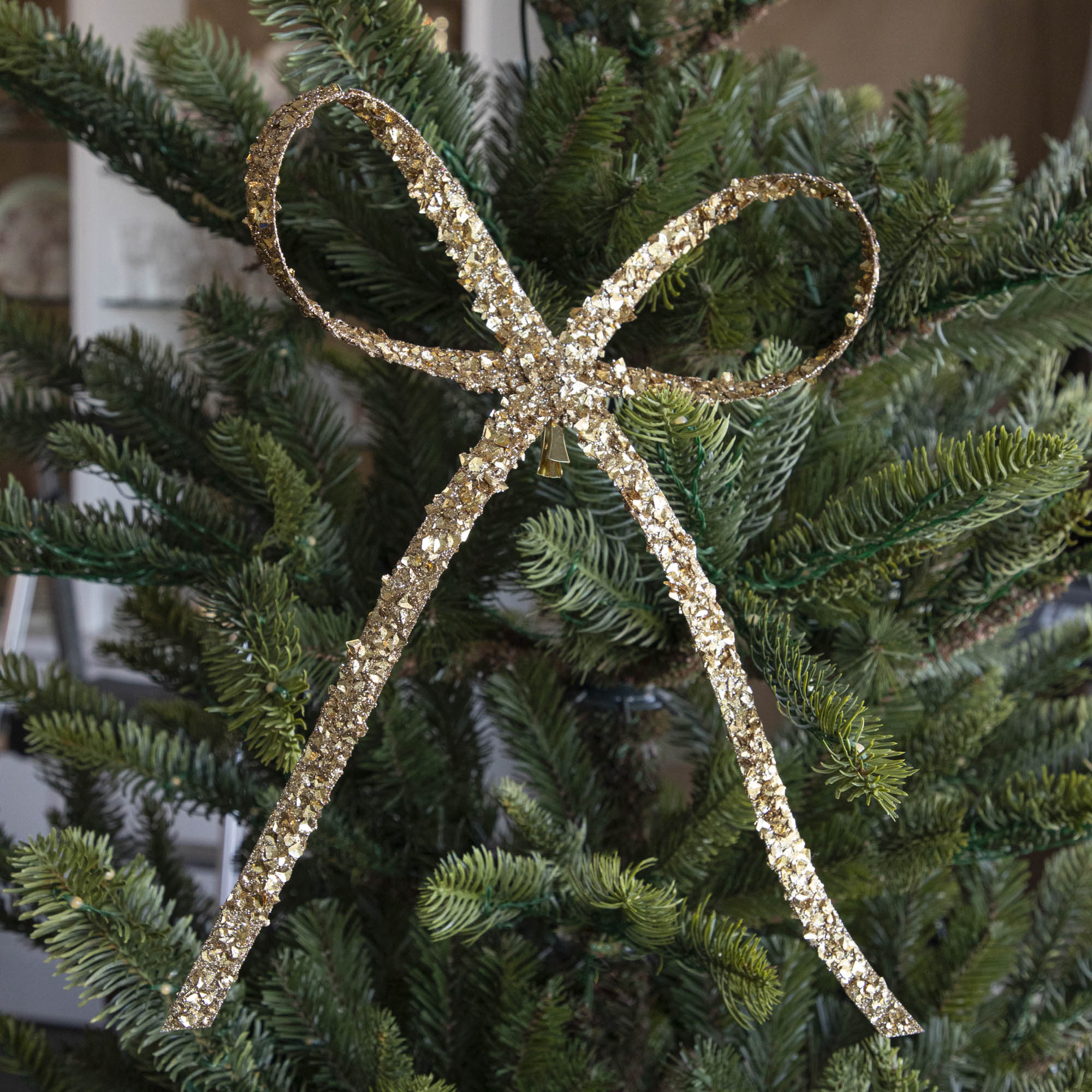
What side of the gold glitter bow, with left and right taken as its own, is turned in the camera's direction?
front
